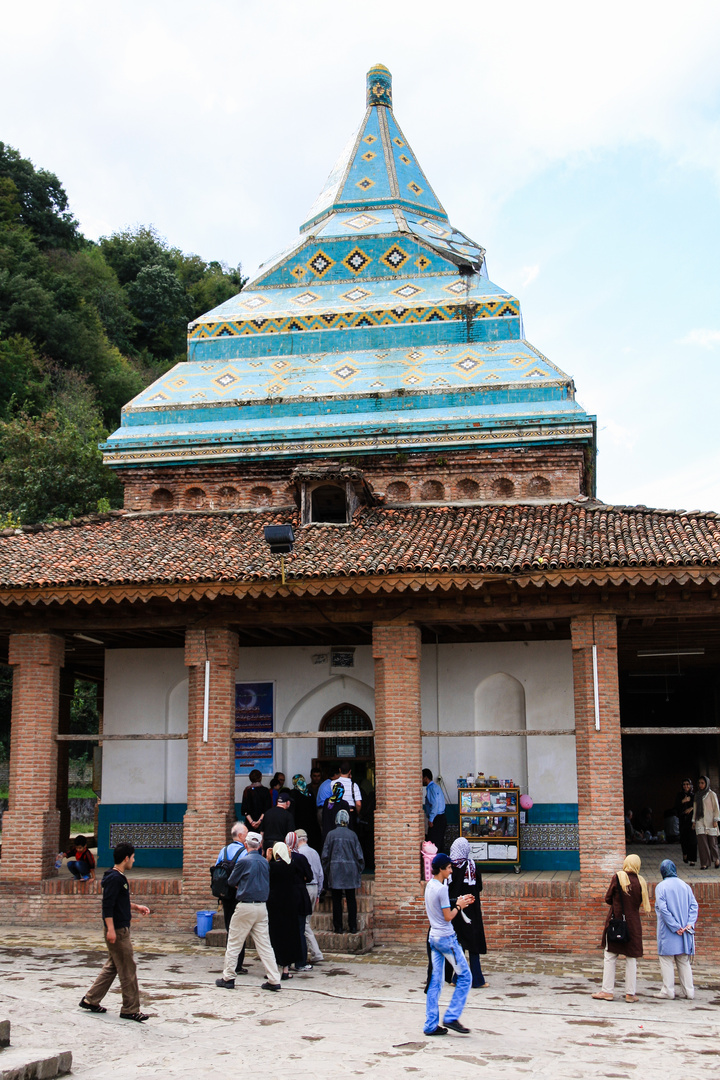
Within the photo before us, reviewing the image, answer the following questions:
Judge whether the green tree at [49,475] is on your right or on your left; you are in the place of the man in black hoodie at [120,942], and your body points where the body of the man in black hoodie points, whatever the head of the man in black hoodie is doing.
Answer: on your left

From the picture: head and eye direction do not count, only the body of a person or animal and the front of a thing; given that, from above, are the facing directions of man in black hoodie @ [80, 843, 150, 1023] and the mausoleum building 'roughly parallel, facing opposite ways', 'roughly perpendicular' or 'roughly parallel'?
roughly perpendicular

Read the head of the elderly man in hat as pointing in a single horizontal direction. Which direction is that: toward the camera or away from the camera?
away from the camera

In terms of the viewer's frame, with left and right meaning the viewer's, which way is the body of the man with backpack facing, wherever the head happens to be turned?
facing away from the viewer and to the right of the viewer

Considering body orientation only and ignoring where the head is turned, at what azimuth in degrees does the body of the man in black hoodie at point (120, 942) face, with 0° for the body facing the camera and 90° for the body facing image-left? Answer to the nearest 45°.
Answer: approximately 270°

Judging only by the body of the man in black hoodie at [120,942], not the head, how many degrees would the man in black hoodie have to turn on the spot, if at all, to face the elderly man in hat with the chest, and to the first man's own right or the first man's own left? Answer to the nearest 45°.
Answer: approximately 45° to the first man's own left

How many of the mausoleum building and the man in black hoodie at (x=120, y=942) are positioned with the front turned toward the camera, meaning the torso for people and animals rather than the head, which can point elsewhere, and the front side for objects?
1

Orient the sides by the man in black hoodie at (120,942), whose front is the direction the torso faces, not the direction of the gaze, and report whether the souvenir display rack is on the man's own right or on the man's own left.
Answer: on the man's own left
